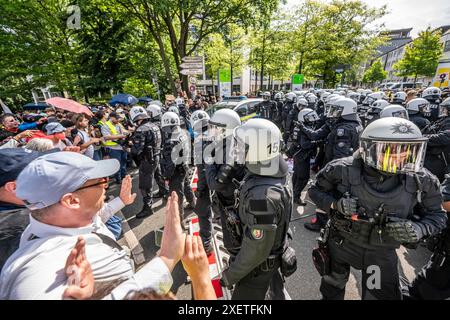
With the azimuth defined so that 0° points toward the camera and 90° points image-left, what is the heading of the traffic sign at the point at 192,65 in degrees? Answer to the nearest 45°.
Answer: approximately 0°

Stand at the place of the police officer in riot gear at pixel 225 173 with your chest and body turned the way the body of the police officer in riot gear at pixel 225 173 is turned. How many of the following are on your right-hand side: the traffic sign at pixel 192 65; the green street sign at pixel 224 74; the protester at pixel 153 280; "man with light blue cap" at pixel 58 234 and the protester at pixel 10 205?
2

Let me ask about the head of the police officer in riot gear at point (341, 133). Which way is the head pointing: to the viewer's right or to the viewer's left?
to the viewer's left

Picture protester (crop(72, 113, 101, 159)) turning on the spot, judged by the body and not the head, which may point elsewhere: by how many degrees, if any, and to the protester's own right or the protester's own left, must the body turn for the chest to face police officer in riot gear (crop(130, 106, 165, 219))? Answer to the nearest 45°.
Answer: approximately 45° to the protester's own right

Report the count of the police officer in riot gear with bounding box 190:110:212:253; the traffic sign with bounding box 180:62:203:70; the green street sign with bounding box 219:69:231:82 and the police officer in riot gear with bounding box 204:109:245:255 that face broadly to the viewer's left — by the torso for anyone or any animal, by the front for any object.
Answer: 2

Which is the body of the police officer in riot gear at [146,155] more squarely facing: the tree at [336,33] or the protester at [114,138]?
the protester

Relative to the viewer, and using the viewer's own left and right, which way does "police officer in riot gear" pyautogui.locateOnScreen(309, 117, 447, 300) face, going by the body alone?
facing the viewer

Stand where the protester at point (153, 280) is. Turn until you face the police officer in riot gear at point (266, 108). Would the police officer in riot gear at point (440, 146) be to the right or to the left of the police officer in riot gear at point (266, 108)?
right

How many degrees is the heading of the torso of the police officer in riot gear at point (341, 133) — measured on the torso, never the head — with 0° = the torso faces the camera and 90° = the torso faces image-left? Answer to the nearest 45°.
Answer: approximately 90°

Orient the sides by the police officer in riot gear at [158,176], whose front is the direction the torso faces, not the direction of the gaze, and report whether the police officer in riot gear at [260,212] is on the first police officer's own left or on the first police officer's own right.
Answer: on the first police officer's own left

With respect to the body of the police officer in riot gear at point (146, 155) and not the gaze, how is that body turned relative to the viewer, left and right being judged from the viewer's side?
facing to the left of the viewer
